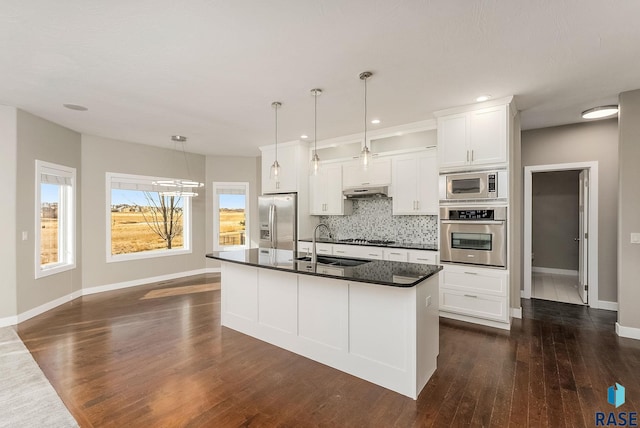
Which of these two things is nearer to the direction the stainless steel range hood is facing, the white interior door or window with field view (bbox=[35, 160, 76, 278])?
the window with field view

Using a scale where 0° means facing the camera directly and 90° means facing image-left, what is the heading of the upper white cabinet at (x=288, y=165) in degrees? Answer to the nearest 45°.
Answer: approximately 45°

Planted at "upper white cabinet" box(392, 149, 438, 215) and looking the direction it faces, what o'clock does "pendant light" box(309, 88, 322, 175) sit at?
The pendant light is roughly at 12 o'clock from the upper white cabinet.

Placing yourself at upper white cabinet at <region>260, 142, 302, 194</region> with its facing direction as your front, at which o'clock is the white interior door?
The white interior door is roughly at 8 o'clock from the upper white cabinet.

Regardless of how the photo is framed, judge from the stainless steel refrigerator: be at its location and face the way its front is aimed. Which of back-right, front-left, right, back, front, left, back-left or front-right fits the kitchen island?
front-left

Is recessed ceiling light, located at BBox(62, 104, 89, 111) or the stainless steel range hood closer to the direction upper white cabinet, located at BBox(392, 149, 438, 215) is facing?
the recessed ceiling light

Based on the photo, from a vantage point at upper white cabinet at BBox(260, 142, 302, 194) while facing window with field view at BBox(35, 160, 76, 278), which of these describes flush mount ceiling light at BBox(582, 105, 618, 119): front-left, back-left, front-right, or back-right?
back-left

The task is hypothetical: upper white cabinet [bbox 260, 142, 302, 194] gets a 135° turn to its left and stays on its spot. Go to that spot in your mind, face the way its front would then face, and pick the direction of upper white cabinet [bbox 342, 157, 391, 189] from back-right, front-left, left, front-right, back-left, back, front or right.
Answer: front-right

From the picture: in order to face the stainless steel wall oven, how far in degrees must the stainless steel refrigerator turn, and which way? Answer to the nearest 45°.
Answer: approximately 90° to its left

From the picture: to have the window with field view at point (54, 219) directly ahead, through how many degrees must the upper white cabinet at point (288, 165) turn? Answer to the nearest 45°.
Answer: approximately 45° to its right

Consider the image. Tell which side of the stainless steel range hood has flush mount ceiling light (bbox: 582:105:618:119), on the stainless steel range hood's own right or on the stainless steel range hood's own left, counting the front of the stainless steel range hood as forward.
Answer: on the stainless steel range hood's own left

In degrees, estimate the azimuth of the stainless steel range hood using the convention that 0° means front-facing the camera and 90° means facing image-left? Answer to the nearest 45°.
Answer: approximately 45°

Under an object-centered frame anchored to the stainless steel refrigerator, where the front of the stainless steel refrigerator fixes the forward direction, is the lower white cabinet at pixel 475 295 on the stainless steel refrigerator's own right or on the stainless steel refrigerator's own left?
on the stainless steel refrigerator's own left

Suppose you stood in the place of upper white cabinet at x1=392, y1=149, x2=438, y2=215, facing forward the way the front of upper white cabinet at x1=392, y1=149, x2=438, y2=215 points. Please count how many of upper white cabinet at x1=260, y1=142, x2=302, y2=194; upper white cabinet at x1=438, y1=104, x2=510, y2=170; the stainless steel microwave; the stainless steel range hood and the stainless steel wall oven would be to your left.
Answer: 3
